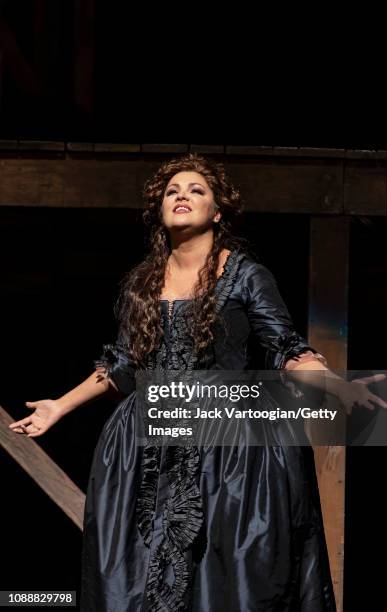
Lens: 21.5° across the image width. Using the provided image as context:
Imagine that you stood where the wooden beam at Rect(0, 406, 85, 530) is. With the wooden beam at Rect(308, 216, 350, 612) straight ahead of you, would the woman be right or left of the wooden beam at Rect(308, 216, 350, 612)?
right

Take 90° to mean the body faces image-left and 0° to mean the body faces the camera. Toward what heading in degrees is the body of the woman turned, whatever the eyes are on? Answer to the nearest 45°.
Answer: approximately 45°

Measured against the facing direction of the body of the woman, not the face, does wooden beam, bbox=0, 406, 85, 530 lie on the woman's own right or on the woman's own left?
on the woman's own right
